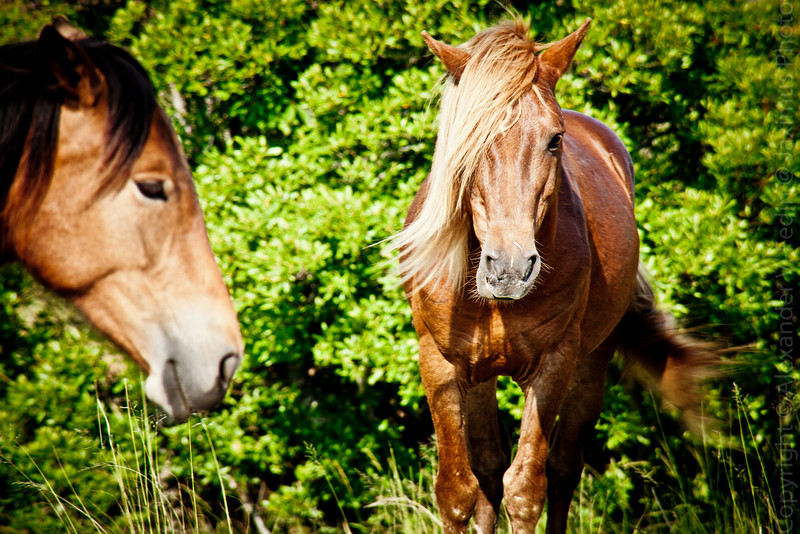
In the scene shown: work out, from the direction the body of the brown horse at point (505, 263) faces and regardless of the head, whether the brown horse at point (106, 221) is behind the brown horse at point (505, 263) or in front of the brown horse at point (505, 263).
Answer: in front

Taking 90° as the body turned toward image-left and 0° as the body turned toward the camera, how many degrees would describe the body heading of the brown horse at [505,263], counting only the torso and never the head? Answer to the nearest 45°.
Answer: approximately 0°
